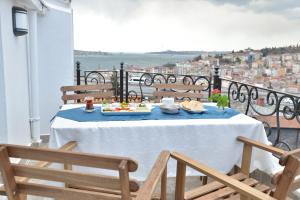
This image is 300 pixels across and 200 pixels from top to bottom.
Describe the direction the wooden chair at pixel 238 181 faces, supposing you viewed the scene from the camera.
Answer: facing away from the viewer and to the left of the viewer

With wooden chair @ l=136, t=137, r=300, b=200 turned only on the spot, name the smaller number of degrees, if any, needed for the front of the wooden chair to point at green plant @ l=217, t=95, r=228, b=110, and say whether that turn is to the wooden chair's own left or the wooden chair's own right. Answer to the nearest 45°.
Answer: approximately 45° to the wooden chair's own right

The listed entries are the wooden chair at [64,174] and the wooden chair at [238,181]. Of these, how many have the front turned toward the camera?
0

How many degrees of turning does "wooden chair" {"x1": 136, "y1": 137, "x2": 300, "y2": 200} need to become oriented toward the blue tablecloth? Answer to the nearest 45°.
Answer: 0° — it already faces it

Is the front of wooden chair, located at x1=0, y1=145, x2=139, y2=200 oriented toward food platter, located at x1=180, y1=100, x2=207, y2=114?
yes

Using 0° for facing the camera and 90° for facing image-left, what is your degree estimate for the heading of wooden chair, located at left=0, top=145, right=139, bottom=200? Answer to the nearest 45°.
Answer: approximately 225°

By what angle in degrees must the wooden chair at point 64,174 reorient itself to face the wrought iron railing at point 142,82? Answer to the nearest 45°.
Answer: approximately 45° to its left

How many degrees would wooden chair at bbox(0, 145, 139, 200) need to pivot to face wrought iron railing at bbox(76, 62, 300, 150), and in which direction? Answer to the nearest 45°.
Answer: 0° — it already faces it

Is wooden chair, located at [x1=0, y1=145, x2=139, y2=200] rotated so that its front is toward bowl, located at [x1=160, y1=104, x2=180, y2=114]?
yes

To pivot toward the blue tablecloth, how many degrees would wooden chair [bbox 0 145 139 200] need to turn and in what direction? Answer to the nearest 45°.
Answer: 0° — it already faces it

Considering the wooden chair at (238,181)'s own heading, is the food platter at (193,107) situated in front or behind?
in front

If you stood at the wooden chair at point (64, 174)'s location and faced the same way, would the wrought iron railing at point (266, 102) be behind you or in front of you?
in front
